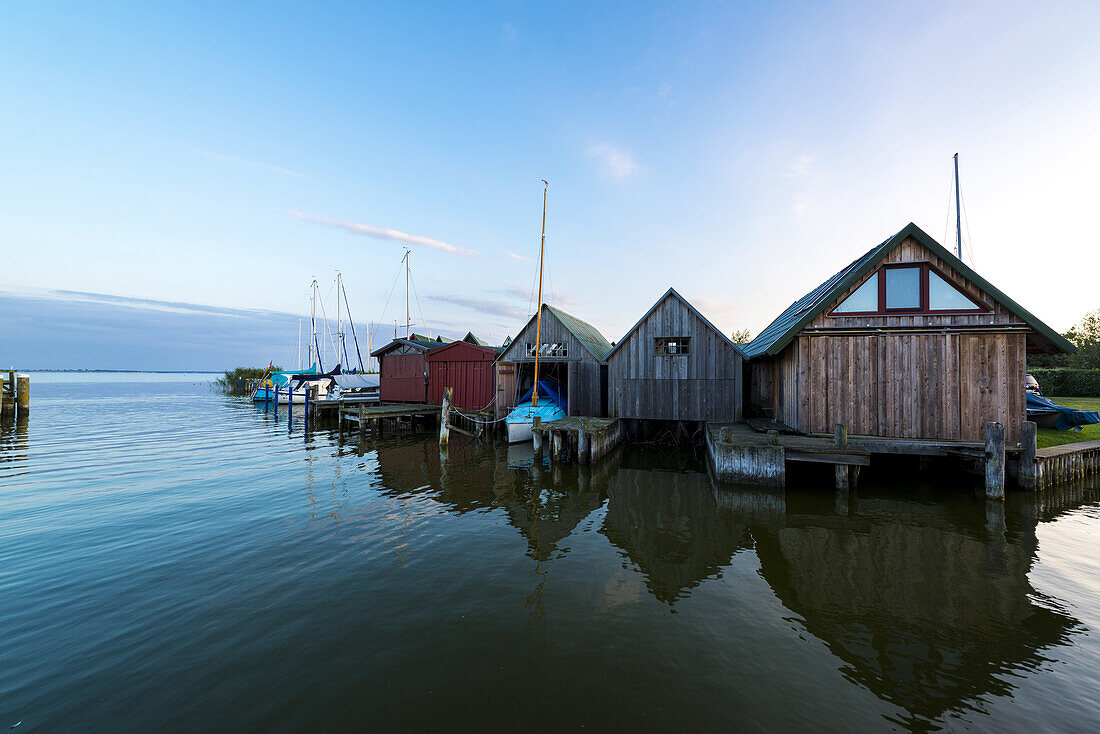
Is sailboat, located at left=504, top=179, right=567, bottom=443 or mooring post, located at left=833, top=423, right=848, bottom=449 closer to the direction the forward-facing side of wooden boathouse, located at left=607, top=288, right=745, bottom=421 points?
the mooring post

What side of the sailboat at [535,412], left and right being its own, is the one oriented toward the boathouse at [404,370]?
right

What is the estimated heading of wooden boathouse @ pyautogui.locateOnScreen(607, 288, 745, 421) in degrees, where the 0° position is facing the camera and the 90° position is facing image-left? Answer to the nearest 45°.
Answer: approximately 0°

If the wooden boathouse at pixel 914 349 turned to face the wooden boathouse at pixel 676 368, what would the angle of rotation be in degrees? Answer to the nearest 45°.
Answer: approximately 90° to its right

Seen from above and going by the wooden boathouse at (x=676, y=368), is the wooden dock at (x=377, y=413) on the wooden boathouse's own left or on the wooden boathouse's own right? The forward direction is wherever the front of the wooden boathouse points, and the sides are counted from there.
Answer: on the wooden boathouse's own right

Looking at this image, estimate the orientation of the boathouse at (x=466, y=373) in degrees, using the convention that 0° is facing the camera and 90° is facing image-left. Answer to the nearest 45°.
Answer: approximately 0°

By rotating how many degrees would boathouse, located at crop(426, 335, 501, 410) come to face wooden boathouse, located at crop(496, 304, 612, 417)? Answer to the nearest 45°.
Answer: approximately 45° to its left

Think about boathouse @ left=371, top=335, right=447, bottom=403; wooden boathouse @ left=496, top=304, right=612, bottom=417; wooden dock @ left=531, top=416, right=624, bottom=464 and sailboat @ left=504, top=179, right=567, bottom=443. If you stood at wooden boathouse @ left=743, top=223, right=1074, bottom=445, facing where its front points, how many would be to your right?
4

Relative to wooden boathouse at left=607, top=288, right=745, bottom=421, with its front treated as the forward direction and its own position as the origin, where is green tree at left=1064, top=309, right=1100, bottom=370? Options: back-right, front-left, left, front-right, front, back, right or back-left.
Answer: back-left

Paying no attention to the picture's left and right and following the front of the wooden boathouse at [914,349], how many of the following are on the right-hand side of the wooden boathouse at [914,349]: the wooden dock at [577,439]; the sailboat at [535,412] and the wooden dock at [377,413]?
3

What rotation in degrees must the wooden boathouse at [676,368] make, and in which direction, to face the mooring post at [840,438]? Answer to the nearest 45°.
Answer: approximately 45° to its left

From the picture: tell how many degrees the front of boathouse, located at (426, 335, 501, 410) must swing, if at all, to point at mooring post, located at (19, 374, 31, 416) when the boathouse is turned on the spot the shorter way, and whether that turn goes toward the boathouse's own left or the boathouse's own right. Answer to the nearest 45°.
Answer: approximately 90° to the boathouse's own right
